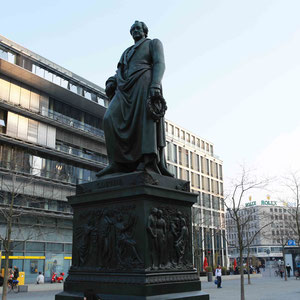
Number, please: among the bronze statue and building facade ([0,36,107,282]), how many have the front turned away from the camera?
0

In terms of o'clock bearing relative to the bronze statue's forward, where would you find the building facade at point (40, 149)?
The building facade is roughly at 4 o'clock from the bronze statue.

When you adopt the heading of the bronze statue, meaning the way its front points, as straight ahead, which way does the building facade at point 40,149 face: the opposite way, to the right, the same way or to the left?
to the left

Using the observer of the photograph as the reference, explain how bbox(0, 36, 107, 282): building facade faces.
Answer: facing the viewer and to the right of the viewer

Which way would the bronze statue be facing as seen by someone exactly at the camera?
facing the viewer and to the left of the viewer

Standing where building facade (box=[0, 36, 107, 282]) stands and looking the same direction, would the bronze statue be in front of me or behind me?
in front
